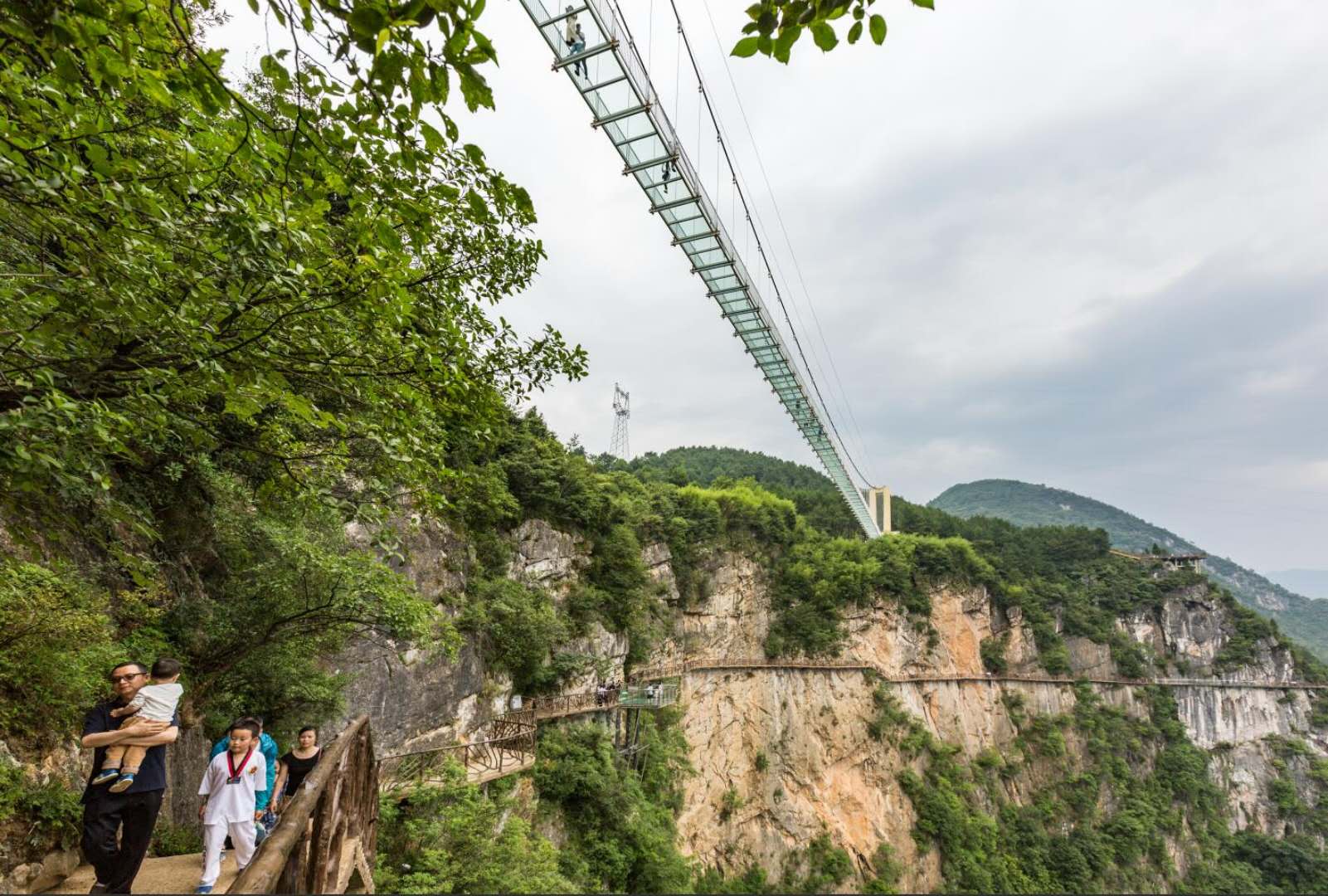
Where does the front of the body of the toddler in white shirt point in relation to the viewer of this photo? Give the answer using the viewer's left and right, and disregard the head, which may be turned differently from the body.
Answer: facing away from the viewer and to the left of the viewer

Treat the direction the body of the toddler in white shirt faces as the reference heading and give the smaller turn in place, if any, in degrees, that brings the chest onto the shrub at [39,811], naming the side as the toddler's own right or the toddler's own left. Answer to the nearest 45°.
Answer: approximately 45° to the toddler's own left

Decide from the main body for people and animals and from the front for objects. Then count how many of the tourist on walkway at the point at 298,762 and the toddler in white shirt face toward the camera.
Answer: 1

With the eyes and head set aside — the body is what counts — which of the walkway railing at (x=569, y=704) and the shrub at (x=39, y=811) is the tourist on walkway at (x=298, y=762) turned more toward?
the shrub
